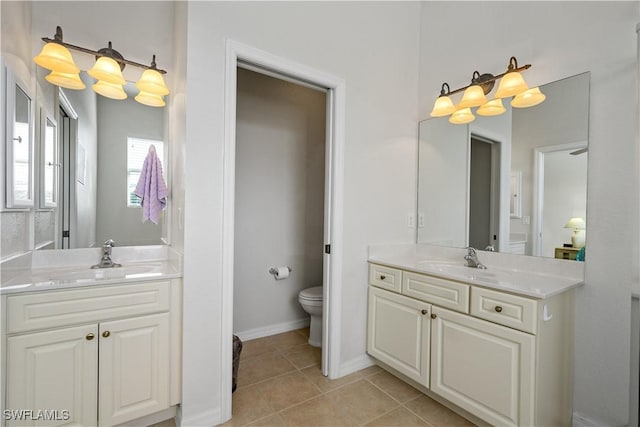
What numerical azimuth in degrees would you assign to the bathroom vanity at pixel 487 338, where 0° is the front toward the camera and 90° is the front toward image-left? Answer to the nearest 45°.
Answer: approximately 45°

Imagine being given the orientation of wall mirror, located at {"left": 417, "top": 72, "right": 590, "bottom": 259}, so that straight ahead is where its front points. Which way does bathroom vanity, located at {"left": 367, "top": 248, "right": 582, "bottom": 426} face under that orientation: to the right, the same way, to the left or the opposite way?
the same way

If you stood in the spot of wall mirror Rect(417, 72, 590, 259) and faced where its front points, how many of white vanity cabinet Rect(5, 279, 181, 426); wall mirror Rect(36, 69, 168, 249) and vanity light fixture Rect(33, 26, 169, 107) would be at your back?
0

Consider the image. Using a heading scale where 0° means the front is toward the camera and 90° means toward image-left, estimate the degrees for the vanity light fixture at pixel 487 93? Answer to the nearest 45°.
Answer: approximately 45°

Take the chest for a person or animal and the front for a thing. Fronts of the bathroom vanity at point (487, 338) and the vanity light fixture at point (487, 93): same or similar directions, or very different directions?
same or similar directions

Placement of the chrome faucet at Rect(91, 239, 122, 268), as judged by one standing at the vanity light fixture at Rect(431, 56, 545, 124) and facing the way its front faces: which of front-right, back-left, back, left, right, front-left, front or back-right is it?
front

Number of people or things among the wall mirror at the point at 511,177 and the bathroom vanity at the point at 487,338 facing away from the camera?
0

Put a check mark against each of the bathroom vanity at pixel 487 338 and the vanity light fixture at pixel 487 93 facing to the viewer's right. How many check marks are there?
0

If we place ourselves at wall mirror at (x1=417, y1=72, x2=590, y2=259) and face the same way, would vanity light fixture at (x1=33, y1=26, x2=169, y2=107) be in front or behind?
in front

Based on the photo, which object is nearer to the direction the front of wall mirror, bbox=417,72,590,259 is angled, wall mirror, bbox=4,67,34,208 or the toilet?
the wall mirror

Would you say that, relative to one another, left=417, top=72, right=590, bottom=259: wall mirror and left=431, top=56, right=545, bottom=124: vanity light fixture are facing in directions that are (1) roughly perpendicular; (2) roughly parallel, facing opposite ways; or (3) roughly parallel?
roughly parallel

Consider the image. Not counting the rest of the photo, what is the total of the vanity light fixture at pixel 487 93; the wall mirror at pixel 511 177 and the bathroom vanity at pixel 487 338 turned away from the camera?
0
